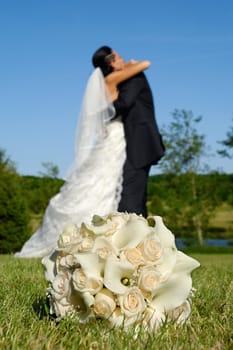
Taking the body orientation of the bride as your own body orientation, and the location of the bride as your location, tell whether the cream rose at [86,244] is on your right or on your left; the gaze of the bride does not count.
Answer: on your right

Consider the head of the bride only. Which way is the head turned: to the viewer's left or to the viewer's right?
to the viewer's right

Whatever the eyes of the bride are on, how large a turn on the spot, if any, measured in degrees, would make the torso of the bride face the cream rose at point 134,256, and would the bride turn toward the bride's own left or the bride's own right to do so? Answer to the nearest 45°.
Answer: approximately 90° to the bride's own right

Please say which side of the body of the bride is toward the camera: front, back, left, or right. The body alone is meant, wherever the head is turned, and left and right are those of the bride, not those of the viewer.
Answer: right

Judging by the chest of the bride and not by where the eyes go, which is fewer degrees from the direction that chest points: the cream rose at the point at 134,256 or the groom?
the groom

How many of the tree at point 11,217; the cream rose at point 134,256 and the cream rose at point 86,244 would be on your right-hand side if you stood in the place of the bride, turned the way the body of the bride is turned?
2
